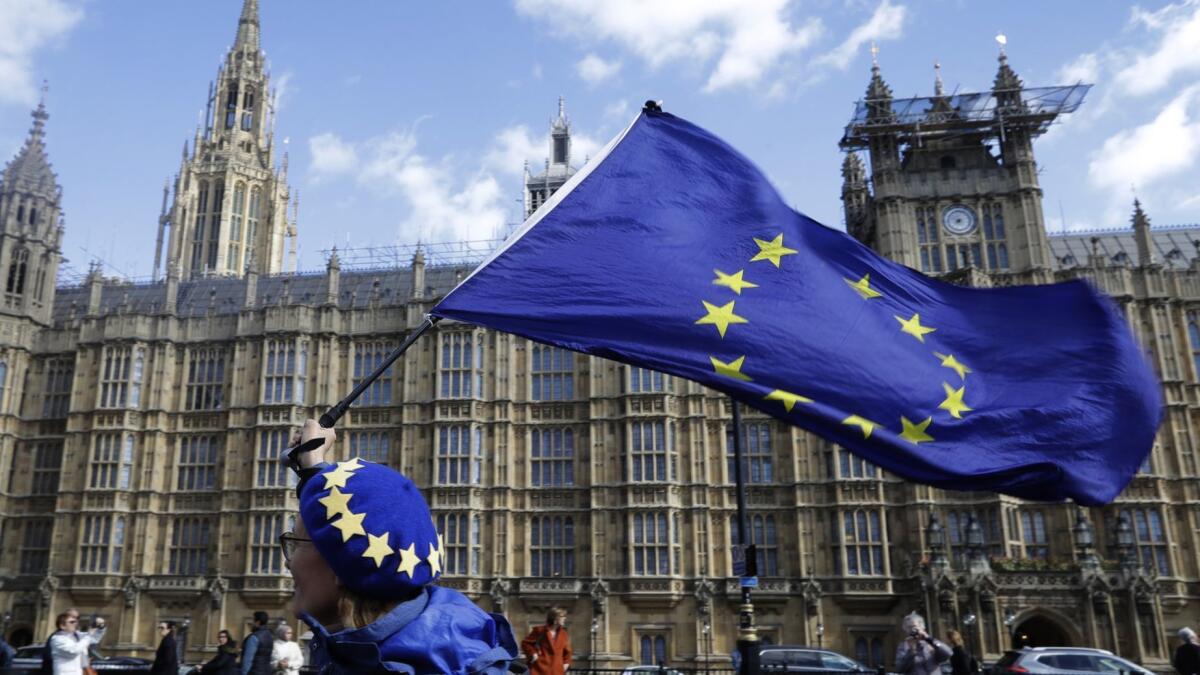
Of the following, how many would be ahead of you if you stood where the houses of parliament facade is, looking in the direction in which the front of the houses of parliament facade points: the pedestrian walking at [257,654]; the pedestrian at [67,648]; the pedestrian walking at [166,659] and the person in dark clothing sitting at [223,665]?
4

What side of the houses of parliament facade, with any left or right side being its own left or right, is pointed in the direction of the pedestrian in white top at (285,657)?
front

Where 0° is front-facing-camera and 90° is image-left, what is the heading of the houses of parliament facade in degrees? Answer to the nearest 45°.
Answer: approximately 0°

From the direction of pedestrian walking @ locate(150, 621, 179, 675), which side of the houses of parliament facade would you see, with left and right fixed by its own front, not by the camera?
front

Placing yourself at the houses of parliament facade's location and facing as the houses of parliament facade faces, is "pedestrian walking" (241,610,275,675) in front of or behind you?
in front

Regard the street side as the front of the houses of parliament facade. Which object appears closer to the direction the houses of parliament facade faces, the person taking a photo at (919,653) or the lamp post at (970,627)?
the person taking a photo

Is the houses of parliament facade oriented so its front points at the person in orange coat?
yes

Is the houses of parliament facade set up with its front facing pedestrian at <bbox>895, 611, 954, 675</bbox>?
yes

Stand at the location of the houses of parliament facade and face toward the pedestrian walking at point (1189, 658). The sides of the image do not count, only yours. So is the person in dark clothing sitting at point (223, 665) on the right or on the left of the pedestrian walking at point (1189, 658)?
right
